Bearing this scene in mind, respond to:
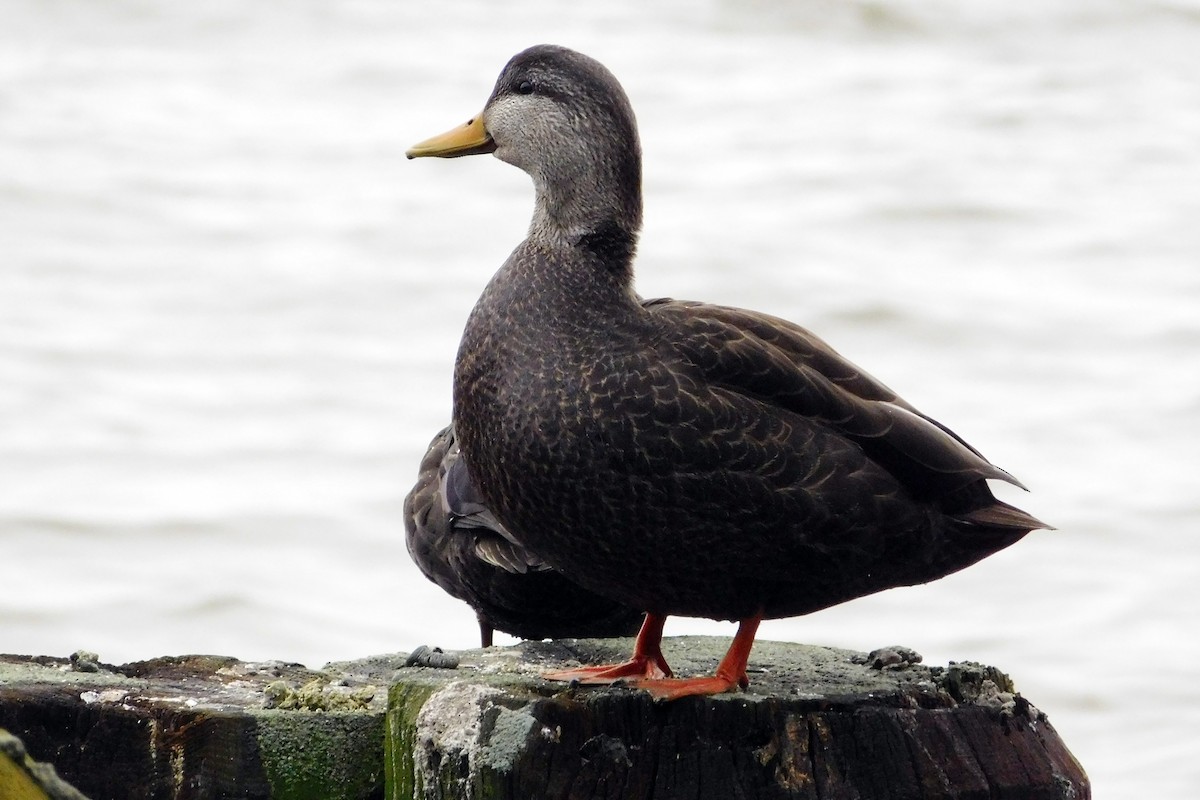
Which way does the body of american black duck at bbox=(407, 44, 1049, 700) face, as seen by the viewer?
to the viewer's left

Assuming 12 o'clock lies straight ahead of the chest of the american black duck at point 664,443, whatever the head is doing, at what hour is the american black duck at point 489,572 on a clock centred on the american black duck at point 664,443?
the american black duck at point 489,572 is roughly at 2 o'clock from the american black duck at point 664,443.
